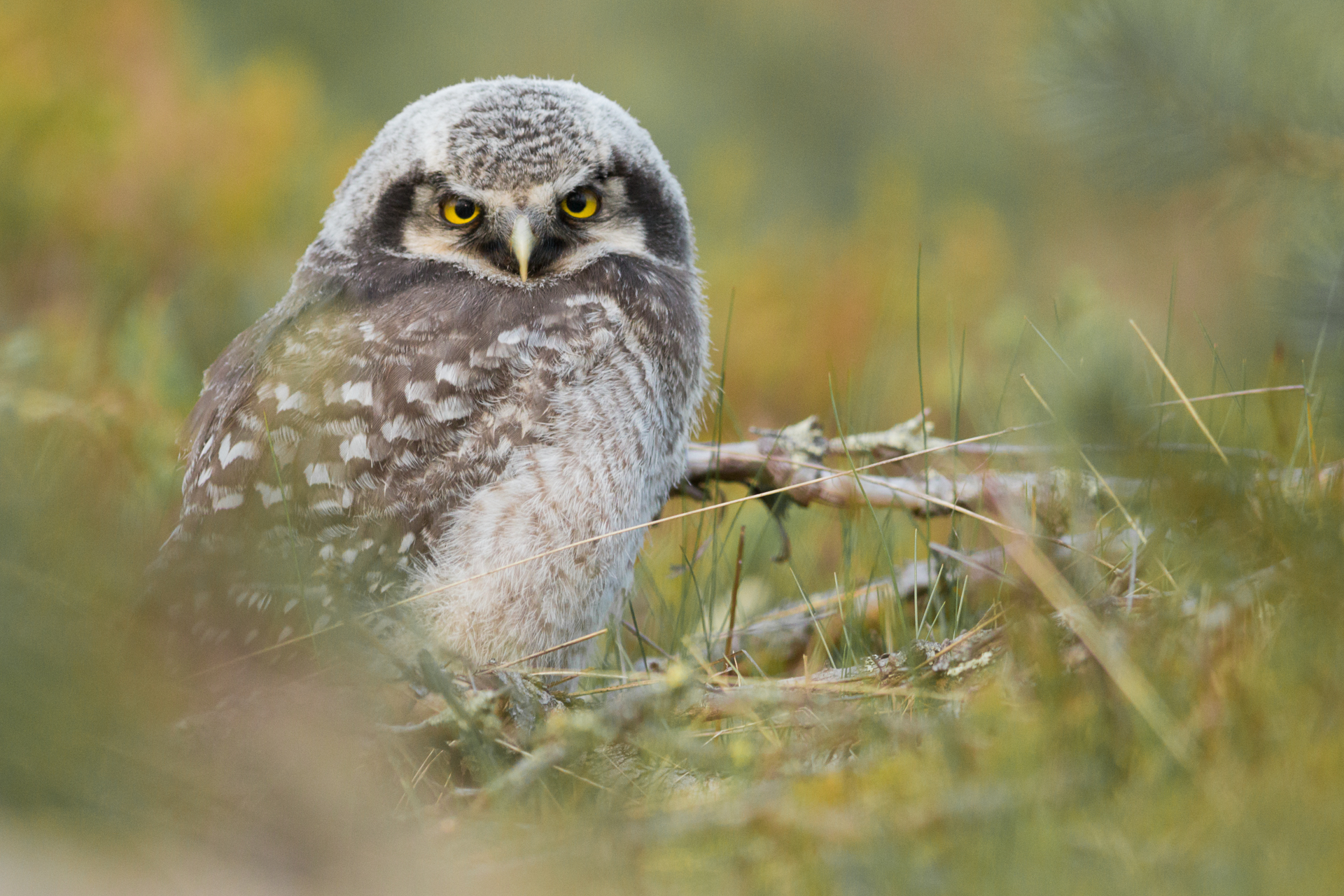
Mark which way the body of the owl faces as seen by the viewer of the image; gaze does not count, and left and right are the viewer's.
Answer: facing the viewer and to the right of the viewer
